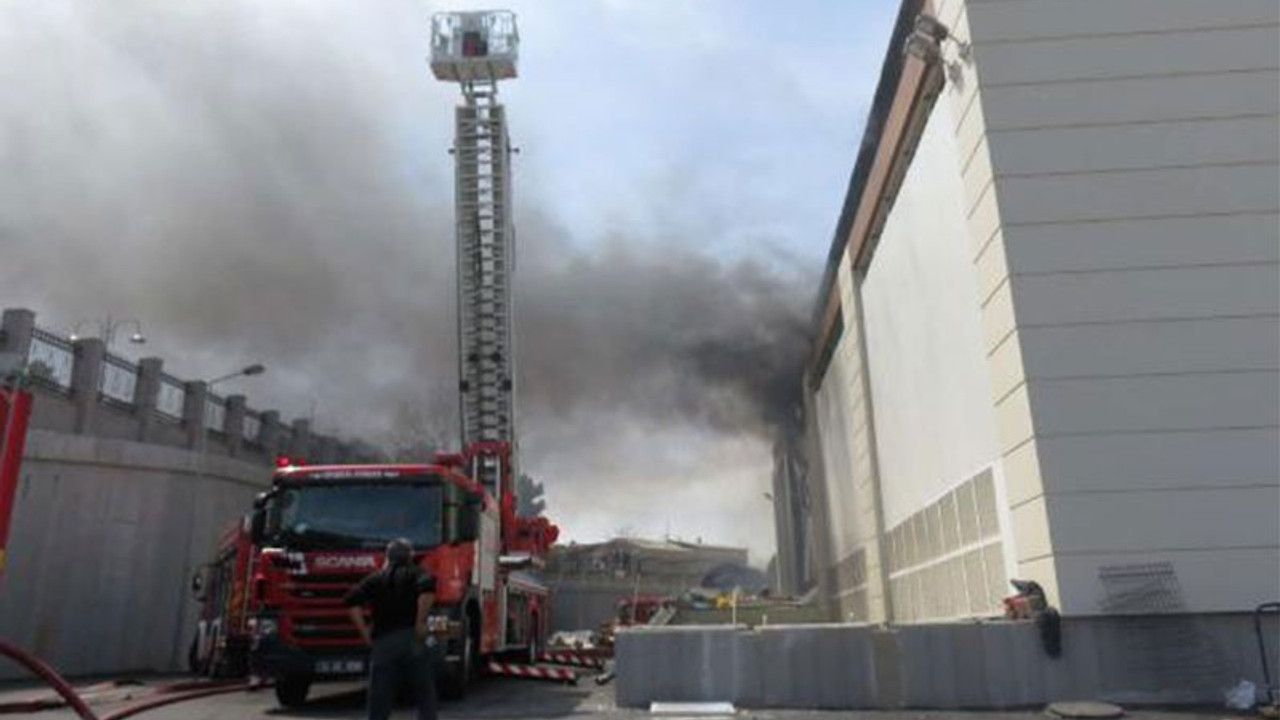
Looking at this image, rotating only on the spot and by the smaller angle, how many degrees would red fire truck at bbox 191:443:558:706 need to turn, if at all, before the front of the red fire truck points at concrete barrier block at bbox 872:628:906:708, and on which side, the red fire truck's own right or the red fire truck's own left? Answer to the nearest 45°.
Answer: approximately 90° to the red fire truck's own left

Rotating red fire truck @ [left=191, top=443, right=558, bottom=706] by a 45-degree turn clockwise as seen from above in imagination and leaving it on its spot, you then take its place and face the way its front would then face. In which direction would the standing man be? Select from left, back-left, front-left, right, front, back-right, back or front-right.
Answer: left

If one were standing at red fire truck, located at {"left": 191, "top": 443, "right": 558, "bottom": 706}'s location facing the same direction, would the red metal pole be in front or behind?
in front

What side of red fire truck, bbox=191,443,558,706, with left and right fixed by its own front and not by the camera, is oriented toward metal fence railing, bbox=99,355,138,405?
right

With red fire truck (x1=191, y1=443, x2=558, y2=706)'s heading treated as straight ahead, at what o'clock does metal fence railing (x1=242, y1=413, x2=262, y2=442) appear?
The metal fence railing is roughly at 4 o'clock from the red fire truck.

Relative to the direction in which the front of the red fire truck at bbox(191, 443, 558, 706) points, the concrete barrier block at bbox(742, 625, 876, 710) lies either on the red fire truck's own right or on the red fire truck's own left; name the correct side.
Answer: on the red fire truck's own left

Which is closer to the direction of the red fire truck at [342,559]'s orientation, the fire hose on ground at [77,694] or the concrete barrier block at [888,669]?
the fire hose on ground

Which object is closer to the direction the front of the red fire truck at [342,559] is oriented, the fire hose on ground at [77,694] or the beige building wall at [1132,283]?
the fire hose on ground

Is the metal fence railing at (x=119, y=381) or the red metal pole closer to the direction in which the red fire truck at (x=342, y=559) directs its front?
the red metal pole

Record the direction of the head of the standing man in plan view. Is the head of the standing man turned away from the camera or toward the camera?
away from the camera

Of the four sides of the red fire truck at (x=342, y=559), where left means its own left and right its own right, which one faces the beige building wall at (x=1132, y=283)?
left

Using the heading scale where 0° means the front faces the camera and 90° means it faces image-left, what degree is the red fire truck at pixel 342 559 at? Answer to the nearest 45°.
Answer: approximately 45°
